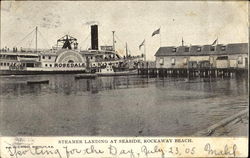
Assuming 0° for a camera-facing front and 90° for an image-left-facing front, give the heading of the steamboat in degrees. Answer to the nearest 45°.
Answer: approximately 270°
